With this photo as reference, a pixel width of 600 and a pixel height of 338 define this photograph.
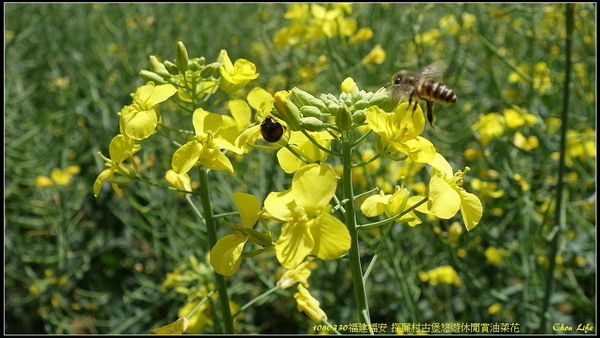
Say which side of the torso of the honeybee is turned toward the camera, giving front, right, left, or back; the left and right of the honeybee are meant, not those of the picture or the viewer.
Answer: left

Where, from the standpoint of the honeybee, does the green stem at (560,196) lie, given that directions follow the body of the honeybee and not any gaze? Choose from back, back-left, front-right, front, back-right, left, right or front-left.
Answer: back-right
